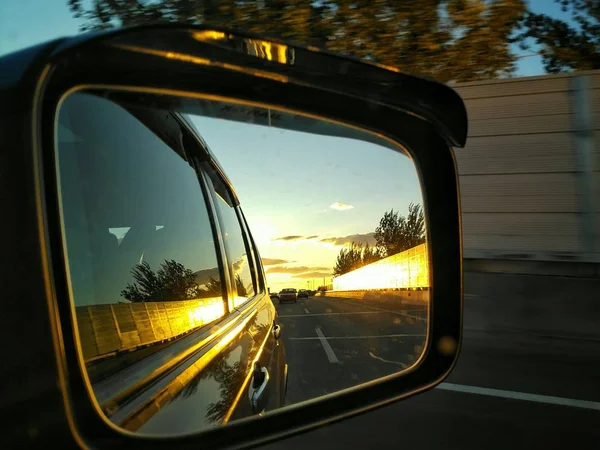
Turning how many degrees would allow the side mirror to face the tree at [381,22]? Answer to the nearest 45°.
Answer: approximately 135° to its left

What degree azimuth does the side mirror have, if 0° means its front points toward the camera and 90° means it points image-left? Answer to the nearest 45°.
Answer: approximately 315°
